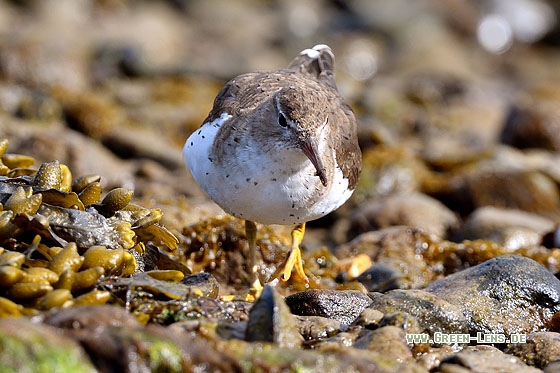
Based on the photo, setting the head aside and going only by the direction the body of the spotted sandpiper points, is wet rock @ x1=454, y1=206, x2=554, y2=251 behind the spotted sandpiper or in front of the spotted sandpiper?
behind

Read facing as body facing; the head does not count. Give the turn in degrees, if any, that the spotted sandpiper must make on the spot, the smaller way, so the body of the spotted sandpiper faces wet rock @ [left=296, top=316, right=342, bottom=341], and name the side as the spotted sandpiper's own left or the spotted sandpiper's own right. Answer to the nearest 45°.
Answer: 0° — it already faces it

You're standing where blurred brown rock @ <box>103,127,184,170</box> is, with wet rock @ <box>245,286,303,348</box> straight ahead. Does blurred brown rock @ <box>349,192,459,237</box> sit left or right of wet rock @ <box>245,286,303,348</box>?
left

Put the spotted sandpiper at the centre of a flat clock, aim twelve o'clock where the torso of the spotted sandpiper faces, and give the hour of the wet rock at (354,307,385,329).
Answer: The wet rock is roughly at 11 o'clock from the spotted sandpiper.

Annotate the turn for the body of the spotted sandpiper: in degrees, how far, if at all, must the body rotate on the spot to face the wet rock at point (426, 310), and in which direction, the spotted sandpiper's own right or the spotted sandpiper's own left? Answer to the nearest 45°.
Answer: approximately 45° to the spotted sandpiper's own left

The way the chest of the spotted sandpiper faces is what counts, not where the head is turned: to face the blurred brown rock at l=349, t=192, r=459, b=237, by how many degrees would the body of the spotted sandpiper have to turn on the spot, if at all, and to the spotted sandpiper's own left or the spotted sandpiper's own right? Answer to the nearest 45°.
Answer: approximately 135° to the spotted sandpiper's own left

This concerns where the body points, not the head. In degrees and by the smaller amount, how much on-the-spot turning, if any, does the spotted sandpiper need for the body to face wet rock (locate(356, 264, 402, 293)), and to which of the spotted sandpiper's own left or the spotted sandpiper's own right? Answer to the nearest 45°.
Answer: approximately 135° to the spotted sandpiper's own left

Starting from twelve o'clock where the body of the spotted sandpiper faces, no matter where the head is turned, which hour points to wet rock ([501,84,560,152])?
The wet rock is roughly at 7 o'clock from the spotted sandpiper.

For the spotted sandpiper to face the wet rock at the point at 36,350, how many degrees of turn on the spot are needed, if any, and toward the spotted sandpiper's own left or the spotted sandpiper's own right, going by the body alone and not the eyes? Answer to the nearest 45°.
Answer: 0° — it already faces it

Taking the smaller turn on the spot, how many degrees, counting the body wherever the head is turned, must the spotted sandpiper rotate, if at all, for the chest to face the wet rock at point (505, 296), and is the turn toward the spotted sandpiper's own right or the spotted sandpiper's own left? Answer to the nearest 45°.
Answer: approximately 90° to the spotted sandpiper's own left

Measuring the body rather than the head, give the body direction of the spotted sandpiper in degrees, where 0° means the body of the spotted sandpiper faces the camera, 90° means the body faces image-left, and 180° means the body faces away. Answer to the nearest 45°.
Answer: approximately 0°
